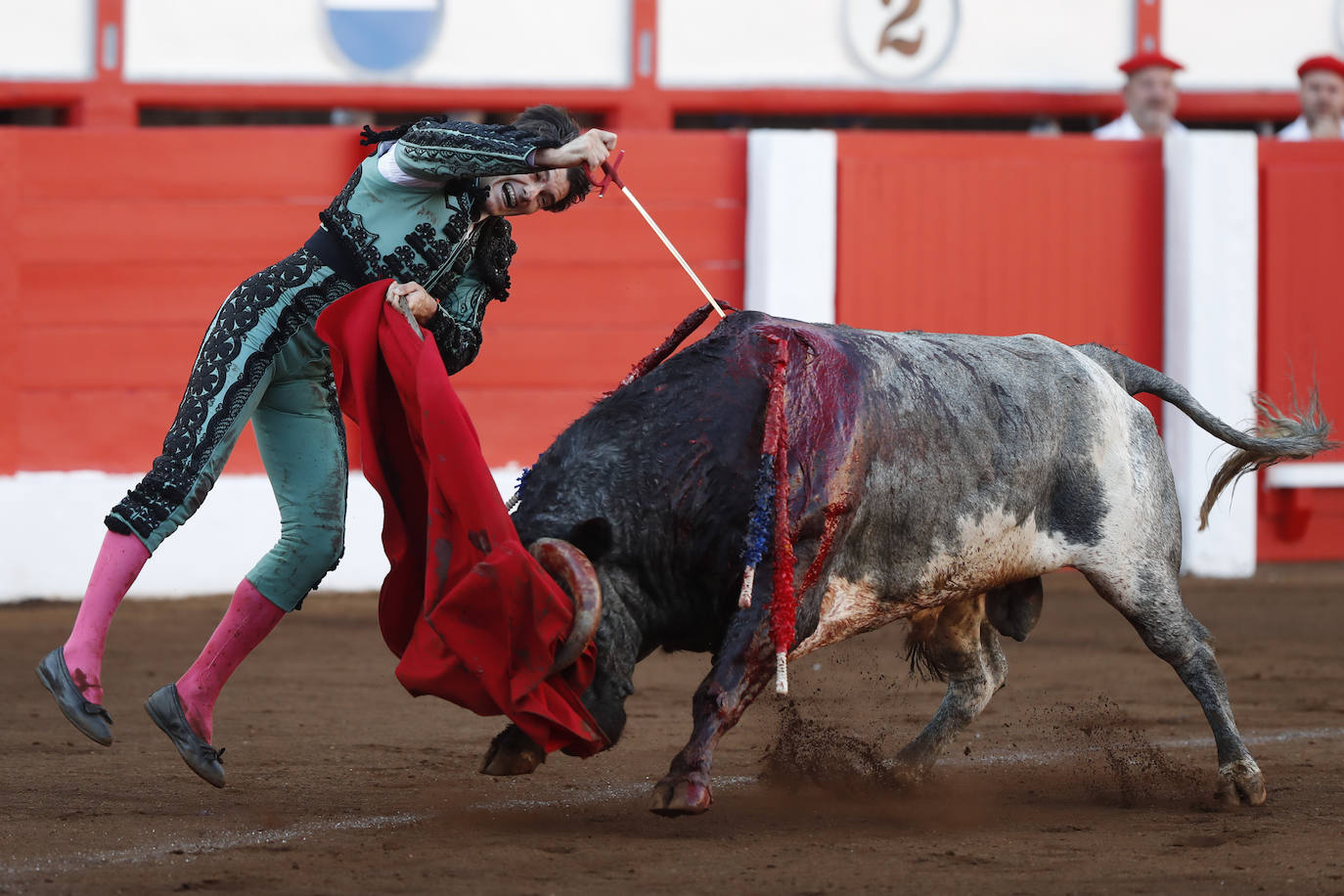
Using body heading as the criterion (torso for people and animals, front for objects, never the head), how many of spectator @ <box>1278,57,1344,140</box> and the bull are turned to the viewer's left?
1

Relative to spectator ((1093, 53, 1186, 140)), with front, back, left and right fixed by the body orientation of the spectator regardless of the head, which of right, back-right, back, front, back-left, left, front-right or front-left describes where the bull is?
front-right

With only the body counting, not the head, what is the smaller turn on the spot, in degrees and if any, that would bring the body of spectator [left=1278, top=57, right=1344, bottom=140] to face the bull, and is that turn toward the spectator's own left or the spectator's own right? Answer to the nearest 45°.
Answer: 0° — they already face it

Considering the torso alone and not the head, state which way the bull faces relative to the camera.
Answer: to the viewer's left

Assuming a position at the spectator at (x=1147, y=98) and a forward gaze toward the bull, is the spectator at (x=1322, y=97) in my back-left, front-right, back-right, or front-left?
back-left

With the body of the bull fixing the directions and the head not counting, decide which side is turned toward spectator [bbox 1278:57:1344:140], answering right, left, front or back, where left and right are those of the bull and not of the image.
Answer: right

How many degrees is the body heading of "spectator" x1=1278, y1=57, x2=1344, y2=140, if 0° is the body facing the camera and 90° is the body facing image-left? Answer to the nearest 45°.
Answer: approximately 0°

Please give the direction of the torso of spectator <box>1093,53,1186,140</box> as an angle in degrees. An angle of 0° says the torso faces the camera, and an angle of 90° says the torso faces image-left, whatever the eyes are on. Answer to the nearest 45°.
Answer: approximately 315°

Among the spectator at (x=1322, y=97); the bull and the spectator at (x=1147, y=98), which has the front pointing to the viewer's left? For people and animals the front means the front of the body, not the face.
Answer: the bull
